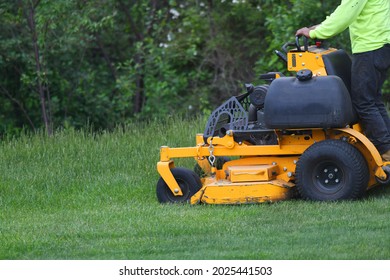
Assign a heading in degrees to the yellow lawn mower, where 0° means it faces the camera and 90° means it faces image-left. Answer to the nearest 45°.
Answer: approximately 90°
